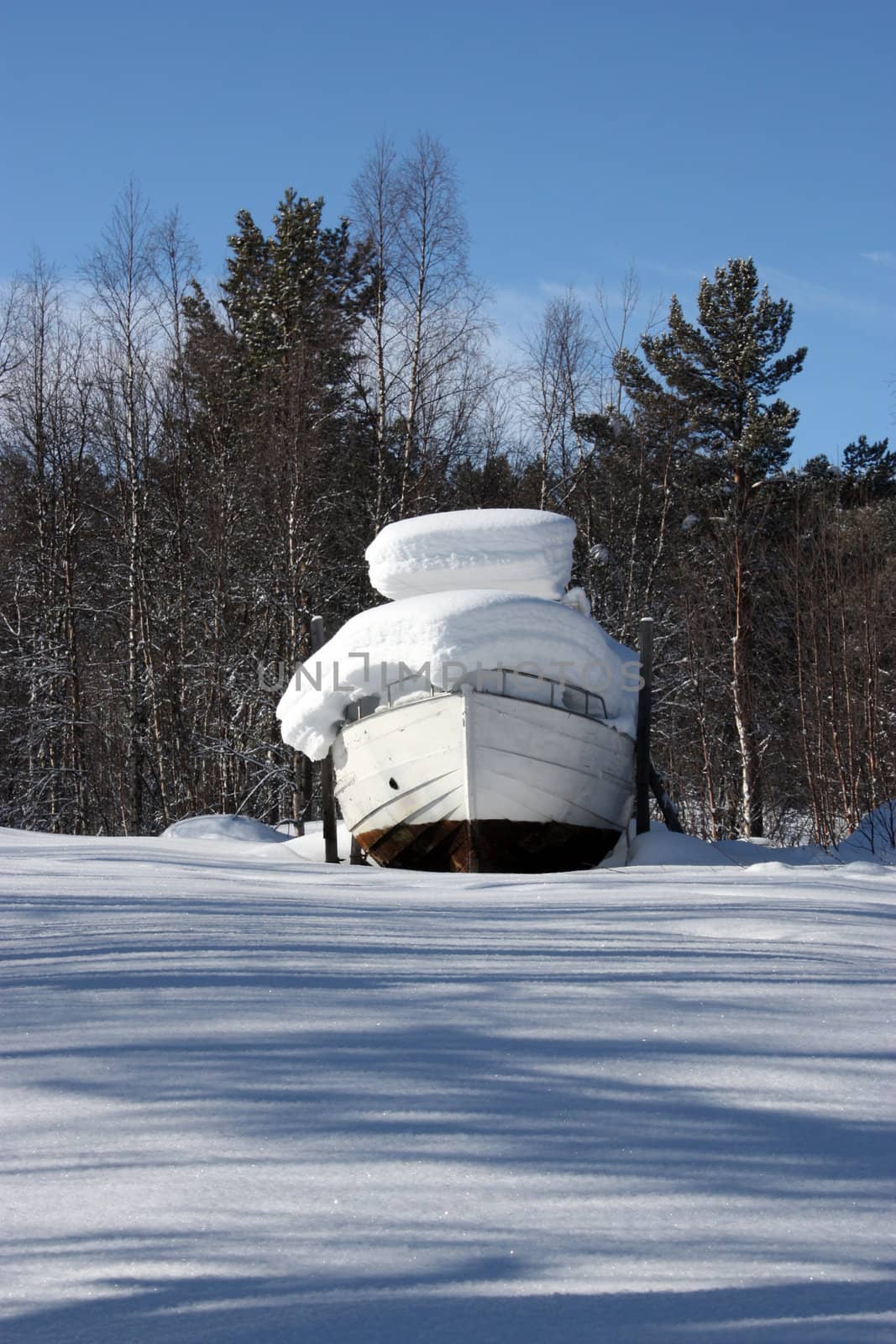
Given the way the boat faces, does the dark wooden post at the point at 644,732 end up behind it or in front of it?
behind

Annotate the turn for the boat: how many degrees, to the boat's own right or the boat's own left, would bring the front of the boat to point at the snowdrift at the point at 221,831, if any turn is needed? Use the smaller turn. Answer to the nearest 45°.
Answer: approximately 135° to the boat's own right

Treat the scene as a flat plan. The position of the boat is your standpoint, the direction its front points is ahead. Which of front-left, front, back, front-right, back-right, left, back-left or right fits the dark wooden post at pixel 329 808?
back-right

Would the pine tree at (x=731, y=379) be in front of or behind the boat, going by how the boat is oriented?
behind

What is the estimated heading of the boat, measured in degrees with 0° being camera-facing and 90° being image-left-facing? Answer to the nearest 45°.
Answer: approximately 0°
